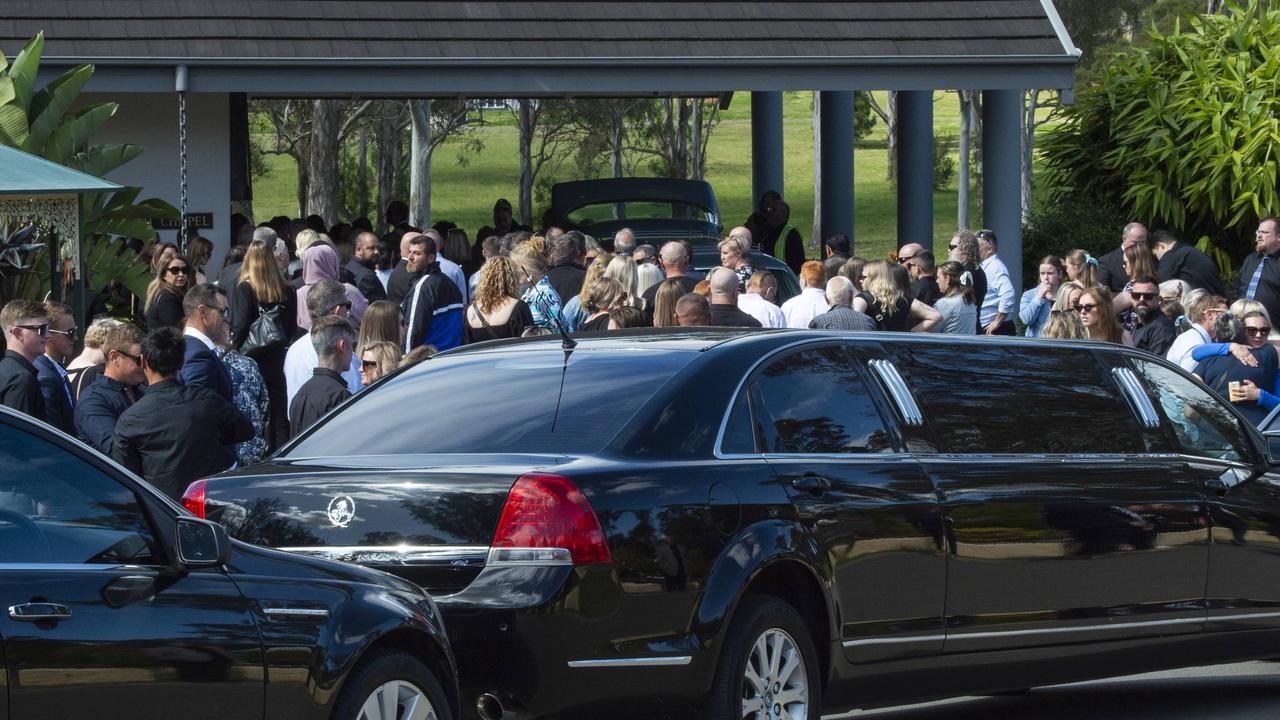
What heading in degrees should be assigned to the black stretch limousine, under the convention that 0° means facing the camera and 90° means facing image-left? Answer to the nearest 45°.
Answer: approximately 225°

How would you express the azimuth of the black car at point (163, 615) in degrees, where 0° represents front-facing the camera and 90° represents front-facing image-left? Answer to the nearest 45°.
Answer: approximately 270°

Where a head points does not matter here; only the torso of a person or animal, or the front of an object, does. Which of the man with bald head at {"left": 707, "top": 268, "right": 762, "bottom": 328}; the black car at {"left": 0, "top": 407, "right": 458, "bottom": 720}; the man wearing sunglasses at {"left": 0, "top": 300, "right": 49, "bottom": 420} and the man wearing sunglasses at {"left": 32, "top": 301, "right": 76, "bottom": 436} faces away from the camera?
the man with bald head

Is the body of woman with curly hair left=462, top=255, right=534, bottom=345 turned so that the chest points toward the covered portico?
yes

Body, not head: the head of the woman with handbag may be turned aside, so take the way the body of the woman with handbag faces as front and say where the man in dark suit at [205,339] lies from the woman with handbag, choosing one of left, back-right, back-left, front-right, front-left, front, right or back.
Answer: back

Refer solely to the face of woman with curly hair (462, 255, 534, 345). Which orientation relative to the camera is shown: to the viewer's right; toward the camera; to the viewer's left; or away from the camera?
away from the camera

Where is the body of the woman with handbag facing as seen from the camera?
away from the camera

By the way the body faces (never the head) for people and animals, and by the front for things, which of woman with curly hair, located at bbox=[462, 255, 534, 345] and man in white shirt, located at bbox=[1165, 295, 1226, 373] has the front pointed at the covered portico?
the woman with curly hair

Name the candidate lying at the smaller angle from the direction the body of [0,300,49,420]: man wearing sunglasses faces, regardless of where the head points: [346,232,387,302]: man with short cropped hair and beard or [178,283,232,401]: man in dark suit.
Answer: the man in dark suit
